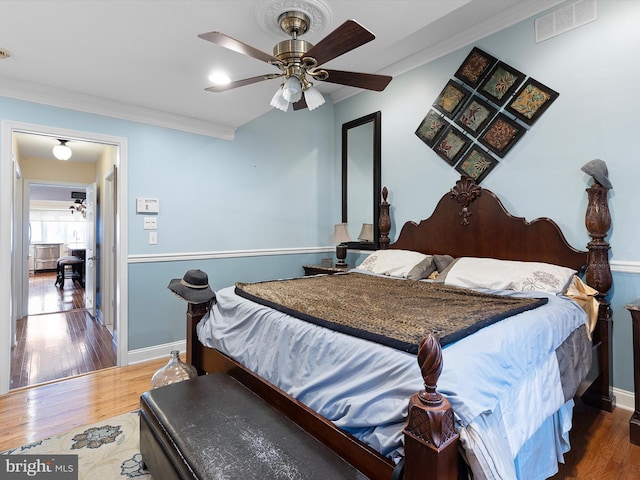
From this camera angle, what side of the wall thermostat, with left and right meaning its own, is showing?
front

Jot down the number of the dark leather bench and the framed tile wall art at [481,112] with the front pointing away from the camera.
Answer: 0

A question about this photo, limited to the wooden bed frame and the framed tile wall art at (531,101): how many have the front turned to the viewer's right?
0

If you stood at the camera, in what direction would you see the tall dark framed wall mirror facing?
facing the viewer and to the left of the viewer

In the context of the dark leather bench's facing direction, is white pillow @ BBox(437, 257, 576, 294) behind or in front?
behind

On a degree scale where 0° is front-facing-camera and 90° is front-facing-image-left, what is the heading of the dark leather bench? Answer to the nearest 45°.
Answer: approximately 45°

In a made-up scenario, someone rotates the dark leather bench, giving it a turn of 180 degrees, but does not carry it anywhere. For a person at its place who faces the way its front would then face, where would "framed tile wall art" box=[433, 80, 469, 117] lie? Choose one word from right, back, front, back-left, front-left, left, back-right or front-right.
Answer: front

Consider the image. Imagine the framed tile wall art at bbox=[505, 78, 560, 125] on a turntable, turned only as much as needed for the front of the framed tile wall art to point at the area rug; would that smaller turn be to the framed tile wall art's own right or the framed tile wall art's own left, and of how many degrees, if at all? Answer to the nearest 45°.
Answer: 0° — it already faces it

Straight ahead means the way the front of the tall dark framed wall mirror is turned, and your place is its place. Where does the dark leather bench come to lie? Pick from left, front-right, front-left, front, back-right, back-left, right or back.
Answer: front-left

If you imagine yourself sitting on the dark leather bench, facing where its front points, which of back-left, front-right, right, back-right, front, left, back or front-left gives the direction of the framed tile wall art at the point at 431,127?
back

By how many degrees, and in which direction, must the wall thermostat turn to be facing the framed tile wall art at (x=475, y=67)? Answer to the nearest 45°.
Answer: approximately 45° to its left

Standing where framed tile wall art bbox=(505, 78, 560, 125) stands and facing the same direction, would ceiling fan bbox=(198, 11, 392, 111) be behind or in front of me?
in front
